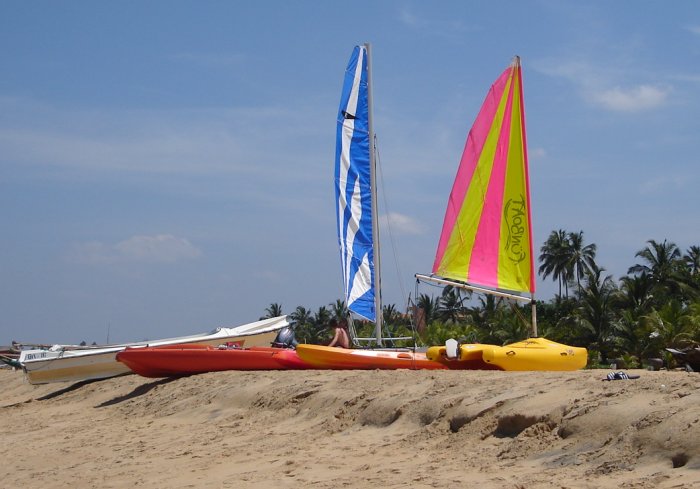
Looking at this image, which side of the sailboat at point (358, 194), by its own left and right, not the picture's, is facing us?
right

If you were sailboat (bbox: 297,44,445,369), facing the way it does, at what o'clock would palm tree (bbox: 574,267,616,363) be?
The palm tree is roughly at 10 o'clock from the sailboat.

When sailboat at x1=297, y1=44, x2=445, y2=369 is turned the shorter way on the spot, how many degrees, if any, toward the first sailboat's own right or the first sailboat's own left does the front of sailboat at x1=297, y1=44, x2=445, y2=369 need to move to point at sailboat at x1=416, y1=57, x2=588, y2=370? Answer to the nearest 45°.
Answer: approximately 45° to the first sailboat's own right

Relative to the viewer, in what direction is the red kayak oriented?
to the viewer's left
